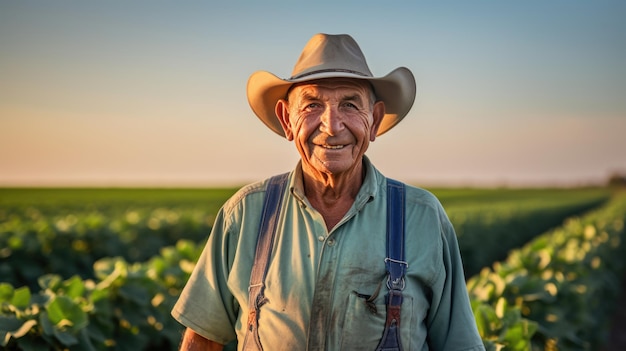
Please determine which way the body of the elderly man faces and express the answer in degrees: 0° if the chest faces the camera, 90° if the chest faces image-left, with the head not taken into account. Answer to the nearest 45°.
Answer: approximately 0°
